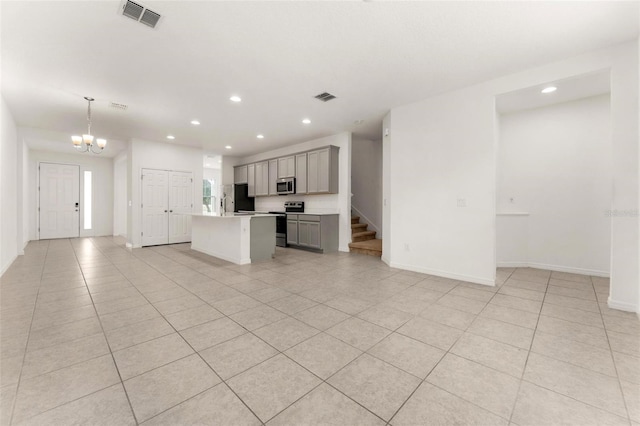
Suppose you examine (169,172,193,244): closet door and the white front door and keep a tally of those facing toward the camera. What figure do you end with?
2

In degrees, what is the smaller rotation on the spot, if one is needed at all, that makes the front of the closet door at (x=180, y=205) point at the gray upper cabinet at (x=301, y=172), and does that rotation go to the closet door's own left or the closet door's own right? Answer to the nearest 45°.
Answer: approximately 45° to the closet door's own left

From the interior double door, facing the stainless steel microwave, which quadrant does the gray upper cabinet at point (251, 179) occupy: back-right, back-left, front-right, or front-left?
front-left

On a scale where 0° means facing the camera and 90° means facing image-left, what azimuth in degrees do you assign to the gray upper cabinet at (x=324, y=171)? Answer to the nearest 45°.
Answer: approximately 45°

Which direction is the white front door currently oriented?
toward the camera

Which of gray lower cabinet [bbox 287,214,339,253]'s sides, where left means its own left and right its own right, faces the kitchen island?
front

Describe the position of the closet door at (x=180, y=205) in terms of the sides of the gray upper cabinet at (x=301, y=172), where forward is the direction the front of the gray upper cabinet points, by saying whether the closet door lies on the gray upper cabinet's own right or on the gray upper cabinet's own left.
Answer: on the gray upper cabinet's own right

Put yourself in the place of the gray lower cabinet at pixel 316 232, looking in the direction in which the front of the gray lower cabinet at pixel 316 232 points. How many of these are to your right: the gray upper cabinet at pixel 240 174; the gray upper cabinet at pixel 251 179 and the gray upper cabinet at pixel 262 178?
3

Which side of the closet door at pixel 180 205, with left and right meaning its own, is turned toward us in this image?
front

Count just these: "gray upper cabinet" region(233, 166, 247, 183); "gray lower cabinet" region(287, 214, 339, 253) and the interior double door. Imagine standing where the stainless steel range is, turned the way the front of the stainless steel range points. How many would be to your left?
1

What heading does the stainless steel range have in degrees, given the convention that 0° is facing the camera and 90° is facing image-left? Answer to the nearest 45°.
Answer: approximately 45°

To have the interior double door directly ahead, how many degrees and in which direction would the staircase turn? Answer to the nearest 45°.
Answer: approximately 135° to its right

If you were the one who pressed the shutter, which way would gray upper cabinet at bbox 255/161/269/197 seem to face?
facing the viewer and to the left of the viewer

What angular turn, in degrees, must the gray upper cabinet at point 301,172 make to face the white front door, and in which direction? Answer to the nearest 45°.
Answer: approximately 45° to its right

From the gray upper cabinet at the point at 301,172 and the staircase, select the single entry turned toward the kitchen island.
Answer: the gray upper cabinet
